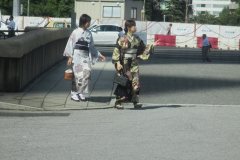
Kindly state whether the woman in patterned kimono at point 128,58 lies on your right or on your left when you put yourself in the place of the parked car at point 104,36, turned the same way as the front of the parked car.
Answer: on your left

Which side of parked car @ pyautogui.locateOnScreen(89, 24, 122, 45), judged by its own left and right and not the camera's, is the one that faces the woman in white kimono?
left

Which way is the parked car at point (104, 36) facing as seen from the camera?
to the viewer's left

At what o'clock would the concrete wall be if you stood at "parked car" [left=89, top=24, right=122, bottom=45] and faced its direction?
The concrete wall is roughly at 9 o'clock from the parked car.

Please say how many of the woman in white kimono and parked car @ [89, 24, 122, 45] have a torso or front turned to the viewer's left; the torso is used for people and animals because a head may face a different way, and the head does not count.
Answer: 1

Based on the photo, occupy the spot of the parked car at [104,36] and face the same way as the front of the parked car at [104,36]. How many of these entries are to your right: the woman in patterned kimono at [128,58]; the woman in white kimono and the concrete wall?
0

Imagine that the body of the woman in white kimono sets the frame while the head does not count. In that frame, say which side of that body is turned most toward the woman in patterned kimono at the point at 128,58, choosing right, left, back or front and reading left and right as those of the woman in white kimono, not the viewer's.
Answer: front

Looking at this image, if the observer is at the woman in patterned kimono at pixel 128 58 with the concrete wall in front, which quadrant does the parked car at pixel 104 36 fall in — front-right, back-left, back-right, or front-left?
front-right
